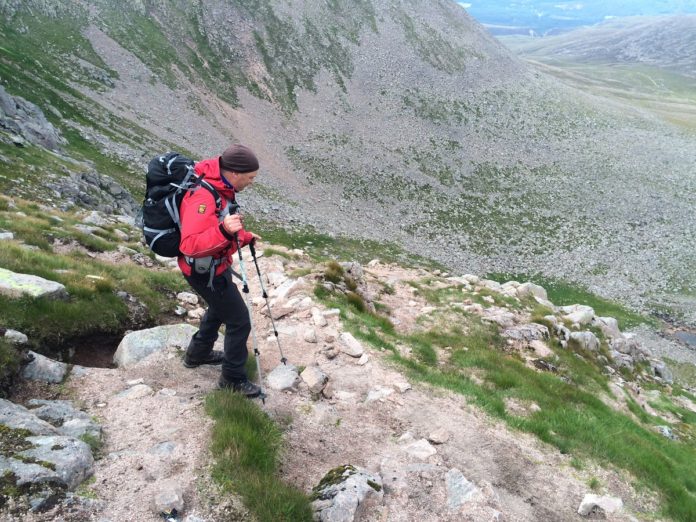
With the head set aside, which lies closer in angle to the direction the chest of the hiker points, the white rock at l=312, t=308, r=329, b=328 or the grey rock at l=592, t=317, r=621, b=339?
the grey rock

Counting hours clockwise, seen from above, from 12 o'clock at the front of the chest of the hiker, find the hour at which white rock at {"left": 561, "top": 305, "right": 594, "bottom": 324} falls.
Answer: The white rock is roughly at 11 o'clock from the hiker.

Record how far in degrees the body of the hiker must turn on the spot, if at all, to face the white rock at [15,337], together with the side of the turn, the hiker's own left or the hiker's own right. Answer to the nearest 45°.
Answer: approximately 180°

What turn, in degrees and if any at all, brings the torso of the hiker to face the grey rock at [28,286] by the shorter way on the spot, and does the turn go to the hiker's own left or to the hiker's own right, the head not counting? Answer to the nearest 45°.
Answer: approximately 135° to the hiker's own left

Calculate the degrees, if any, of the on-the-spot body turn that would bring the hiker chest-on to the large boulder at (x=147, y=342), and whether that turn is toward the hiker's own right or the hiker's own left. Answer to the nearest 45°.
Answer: approximately 135° to the hiker's own left

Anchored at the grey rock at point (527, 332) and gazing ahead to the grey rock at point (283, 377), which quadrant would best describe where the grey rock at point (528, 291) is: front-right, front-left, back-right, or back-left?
back-right

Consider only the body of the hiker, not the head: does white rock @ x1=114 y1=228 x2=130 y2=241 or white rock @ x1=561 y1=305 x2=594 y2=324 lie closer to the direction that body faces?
the white rock @ x1=561 y1=305 x2=594 y2=324

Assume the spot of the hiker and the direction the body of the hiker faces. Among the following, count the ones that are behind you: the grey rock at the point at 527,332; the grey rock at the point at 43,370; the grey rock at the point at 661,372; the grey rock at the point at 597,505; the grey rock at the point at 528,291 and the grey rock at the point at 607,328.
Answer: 1

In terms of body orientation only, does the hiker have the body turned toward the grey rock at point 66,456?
no

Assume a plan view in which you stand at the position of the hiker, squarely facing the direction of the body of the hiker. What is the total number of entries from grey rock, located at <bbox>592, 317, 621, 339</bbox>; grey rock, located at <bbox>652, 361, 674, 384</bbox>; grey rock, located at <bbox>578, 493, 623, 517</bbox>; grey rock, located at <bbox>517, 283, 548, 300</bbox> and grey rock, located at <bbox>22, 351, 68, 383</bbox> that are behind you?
1

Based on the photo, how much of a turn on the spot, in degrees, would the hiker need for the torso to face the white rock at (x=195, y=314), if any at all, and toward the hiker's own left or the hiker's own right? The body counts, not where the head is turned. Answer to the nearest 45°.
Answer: approximately 90° to the hiker's own left

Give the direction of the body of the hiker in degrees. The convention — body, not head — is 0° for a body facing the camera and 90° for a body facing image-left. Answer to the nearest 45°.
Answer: approximately 270°
